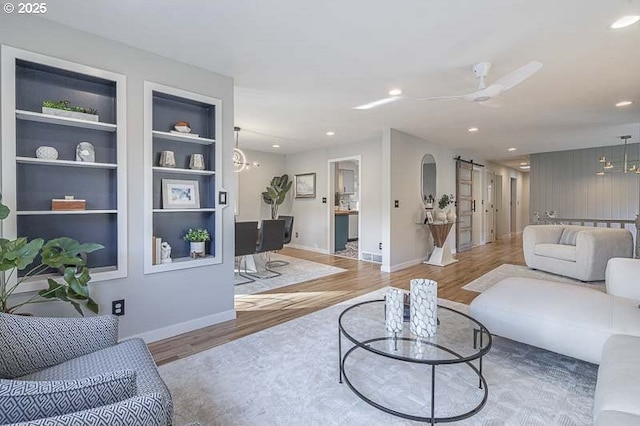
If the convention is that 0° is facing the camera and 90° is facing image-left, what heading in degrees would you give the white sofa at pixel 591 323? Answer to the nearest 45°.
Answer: approximately 90°

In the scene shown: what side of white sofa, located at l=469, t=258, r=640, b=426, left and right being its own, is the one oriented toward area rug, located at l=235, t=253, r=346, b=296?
front

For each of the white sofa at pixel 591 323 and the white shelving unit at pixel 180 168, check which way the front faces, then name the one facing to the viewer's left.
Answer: the white sofa

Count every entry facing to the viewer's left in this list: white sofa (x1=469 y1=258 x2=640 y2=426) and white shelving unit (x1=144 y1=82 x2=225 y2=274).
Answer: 1

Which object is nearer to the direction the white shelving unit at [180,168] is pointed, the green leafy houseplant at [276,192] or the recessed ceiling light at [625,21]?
the recessed ceiling light

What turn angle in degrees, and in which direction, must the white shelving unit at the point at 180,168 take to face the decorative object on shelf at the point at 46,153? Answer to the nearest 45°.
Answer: approximately 90° to its right

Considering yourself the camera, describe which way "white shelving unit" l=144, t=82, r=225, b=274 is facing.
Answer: facing the viewer and to the right of the viewer

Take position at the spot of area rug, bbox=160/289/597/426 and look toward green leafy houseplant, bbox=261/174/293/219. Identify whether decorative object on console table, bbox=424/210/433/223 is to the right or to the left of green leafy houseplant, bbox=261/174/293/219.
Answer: right

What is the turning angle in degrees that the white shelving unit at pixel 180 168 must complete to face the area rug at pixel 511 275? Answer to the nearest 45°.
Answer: approximately 45° to its left

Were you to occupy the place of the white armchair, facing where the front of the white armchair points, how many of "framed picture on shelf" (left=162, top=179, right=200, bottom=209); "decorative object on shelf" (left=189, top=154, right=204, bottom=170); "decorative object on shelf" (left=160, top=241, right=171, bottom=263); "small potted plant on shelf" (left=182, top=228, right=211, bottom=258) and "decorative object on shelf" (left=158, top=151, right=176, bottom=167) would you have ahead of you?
5

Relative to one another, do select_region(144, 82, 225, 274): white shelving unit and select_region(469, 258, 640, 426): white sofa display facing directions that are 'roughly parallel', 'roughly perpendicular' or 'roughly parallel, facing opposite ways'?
roughly parallel, facing opposite ways

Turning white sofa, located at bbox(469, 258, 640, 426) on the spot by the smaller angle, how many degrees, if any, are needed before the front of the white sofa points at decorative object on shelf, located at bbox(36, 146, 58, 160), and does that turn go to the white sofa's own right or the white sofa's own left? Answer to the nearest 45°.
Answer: approximately 45° to the white sofa's own left

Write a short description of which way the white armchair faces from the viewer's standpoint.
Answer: facing the viewer and to the left of the viewer

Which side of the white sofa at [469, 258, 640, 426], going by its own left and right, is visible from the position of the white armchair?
right

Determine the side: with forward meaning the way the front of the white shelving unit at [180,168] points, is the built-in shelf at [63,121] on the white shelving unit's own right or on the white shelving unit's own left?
on the white shelving unit's own right
